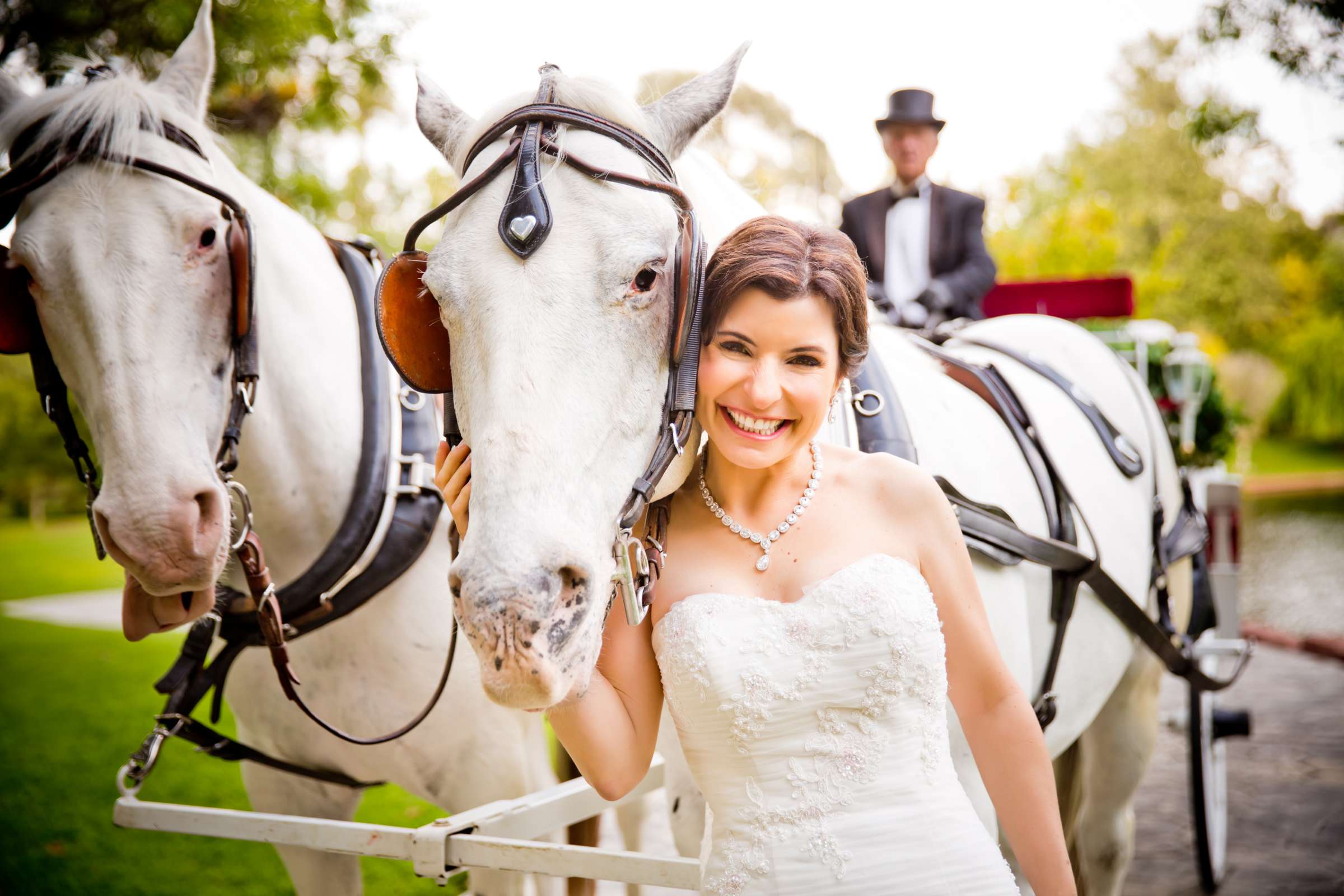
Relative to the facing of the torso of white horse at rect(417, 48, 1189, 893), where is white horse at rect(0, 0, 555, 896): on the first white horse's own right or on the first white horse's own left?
on the first white horse's own right

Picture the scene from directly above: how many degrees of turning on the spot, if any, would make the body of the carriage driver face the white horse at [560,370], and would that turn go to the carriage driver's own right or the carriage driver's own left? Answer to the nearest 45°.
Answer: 0° — they already face it

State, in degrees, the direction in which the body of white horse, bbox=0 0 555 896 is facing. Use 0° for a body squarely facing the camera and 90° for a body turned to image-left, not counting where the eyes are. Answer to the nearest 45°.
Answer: approximately 45°

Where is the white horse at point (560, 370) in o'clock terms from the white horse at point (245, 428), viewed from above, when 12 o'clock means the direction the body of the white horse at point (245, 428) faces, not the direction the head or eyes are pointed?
the white horse at point (560, 370) is roughly at 10 o'clock from the white horse at point (245, 428).

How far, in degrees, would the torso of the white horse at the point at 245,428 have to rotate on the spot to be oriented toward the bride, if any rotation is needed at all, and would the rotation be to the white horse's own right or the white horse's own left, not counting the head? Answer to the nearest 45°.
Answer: approximately 90° to the white horse's own left

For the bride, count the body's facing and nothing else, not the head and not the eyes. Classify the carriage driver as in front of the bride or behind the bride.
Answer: behind

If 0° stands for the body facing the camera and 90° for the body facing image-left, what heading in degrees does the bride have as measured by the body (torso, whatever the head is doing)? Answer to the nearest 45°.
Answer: approximately 0°

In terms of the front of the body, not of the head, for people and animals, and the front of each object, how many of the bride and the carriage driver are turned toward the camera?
2
